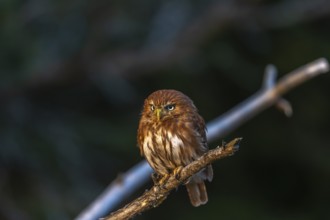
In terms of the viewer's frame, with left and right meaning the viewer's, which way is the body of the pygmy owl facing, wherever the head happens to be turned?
facing the viewer and to the left of the viewer
